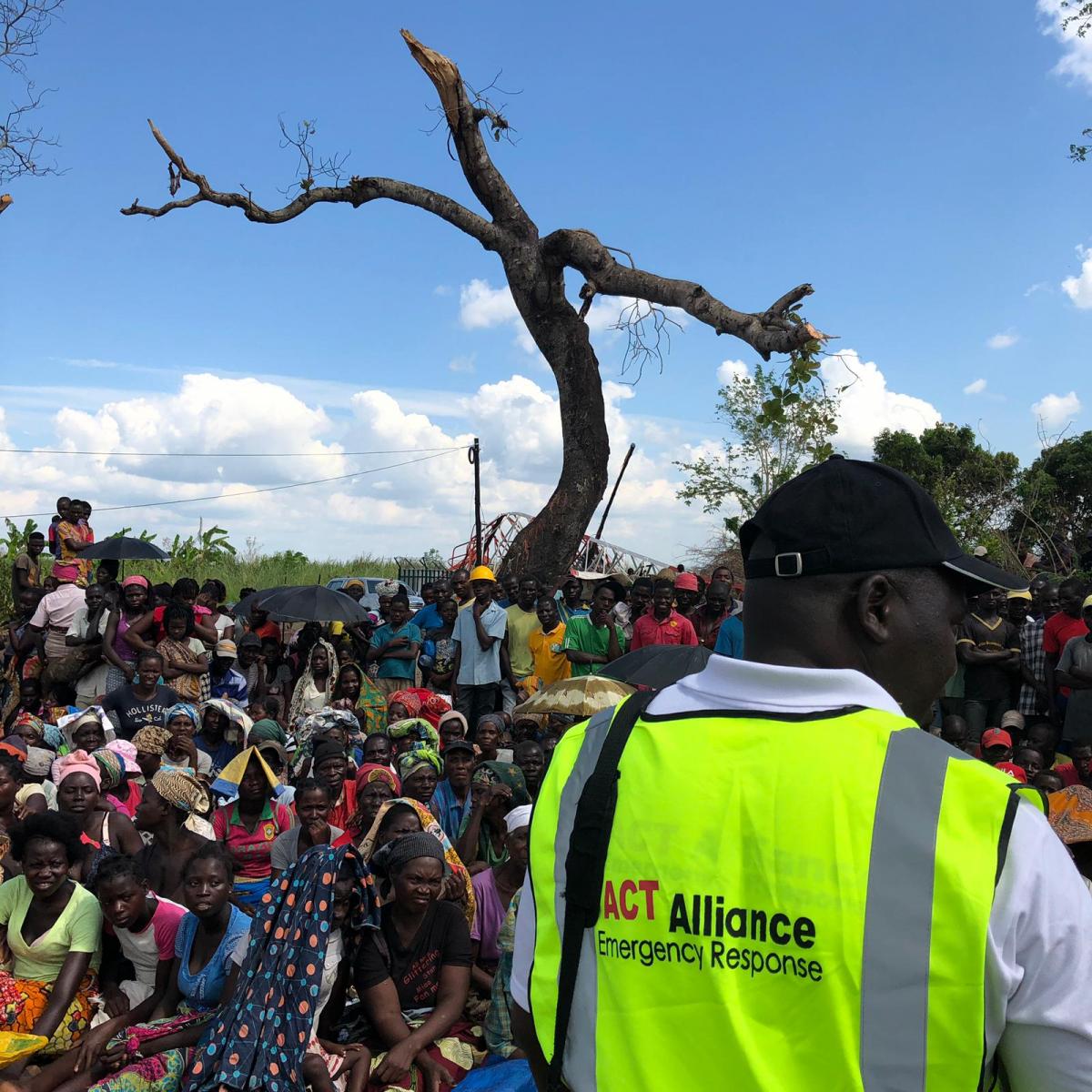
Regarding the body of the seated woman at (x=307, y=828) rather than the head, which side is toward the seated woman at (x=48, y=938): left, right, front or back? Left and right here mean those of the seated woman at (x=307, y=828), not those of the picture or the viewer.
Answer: right

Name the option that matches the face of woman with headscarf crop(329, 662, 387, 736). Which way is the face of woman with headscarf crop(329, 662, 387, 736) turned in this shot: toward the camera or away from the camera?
toward the camera

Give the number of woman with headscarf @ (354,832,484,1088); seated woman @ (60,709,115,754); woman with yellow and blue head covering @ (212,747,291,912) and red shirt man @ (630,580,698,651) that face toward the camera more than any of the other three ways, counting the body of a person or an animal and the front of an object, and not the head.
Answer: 4

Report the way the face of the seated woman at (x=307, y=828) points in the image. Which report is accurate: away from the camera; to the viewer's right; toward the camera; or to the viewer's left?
toward the camera

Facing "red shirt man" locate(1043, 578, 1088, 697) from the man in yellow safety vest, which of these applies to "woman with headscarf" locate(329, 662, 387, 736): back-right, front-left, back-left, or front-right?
front-left

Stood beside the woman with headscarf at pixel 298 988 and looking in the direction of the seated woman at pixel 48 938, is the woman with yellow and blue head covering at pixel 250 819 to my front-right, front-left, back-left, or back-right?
front-right

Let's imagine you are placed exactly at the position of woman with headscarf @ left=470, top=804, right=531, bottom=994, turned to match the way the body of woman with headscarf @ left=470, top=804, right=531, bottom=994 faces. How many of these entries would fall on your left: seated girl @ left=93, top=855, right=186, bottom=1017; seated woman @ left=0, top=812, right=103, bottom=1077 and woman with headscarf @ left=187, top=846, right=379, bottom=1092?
0

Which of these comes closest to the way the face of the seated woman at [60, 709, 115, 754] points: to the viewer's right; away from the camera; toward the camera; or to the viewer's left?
toward the camera

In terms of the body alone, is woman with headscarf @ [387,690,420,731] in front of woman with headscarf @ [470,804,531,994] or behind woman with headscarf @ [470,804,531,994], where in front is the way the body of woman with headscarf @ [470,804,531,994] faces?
behind

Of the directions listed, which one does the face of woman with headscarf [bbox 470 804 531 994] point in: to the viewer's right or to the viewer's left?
to the viewer's right

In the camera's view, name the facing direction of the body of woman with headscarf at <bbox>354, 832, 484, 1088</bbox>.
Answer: toward the camera

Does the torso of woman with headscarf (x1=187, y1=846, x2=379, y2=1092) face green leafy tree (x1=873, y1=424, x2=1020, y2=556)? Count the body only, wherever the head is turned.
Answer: no

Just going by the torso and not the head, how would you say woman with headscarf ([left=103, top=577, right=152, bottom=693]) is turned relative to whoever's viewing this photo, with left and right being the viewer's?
facing the viewer and to the right of the viewer

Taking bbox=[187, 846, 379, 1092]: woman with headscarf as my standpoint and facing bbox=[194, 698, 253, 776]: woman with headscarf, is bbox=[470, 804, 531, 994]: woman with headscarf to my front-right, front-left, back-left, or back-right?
front-right

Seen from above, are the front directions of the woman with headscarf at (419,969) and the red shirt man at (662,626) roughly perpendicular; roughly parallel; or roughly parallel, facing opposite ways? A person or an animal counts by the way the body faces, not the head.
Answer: roughly parallel

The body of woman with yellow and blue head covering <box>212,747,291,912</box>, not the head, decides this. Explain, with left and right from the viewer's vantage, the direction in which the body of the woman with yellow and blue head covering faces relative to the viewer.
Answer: facing the viewer

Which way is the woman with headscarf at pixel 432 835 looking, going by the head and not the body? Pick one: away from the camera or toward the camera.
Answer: toward the camera
